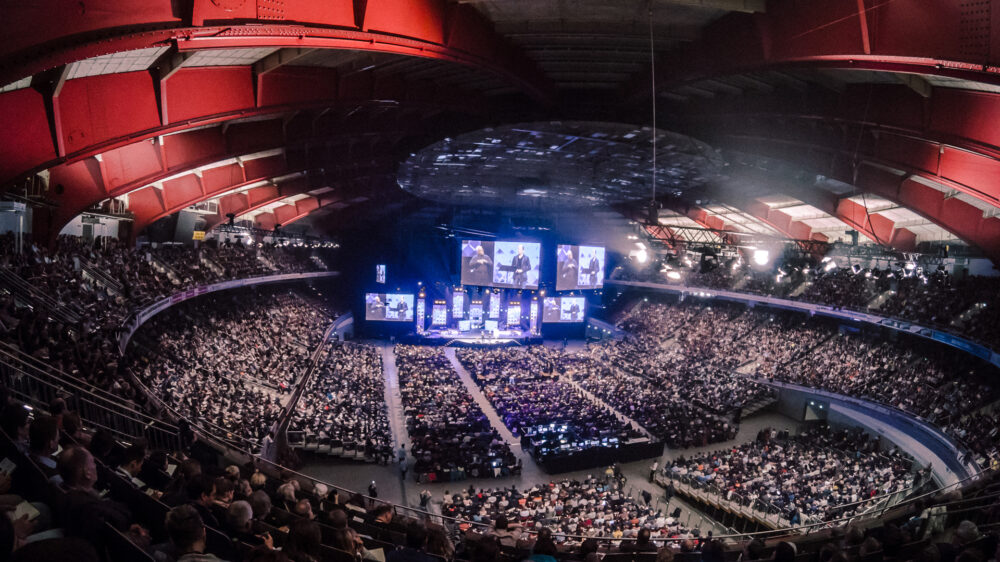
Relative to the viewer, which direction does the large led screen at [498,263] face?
toward the camera

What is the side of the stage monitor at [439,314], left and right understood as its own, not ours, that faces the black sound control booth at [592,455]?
front

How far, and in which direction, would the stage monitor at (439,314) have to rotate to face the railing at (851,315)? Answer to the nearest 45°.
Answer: approximately 45° to its left

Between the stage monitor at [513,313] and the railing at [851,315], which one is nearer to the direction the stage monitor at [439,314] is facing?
the railing

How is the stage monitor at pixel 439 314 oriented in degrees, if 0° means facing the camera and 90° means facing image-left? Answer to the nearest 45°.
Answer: approximately 0°

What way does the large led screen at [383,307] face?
toward the camera

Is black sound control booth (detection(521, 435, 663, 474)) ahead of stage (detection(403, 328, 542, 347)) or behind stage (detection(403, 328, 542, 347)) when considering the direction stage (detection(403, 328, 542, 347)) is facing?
ahead
